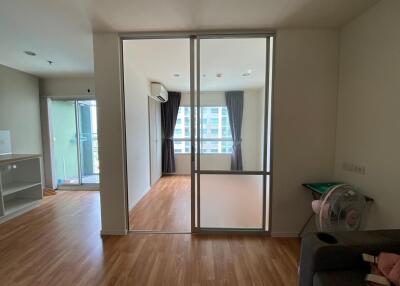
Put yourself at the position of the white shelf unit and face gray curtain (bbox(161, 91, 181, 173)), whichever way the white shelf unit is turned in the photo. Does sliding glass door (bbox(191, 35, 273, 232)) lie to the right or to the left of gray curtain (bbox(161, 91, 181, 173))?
right

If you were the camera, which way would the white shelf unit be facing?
facing the viewer and to the right of the viewer

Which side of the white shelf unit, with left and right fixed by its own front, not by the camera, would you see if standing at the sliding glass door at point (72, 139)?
left

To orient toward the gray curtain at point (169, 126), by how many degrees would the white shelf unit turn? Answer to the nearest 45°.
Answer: approximately 45° to its left

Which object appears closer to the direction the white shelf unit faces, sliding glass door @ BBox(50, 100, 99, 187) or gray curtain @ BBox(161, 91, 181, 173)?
the gray curtain

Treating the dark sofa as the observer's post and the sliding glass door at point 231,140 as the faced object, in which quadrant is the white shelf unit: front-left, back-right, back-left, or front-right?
front-left

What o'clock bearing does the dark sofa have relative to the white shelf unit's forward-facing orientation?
The dark sofa is roughly at 1 o'clock from the white shelf unit.

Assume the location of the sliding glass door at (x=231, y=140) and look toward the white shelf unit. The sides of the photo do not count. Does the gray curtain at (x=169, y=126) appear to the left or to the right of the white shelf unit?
right

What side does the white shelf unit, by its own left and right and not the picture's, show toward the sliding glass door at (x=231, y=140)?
front
